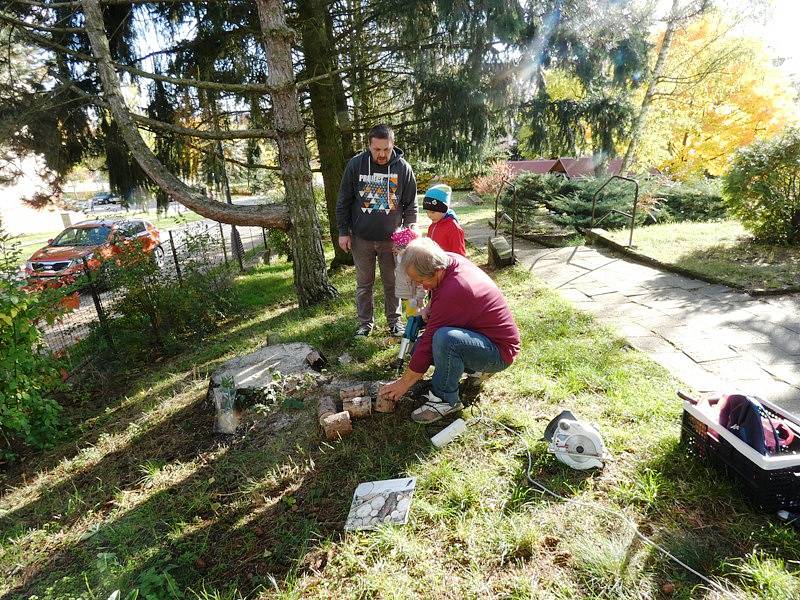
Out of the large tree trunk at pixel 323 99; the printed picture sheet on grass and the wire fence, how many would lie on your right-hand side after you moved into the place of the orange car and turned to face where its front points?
0

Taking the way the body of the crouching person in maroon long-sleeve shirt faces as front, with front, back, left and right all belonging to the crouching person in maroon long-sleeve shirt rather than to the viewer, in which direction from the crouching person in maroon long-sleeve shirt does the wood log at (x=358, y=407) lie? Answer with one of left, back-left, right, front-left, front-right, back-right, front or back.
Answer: front

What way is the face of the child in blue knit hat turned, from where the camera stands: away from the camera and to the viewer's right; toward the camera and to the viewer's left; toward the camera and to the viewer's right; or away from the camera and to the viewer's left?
toward the camera and to the viewer's left

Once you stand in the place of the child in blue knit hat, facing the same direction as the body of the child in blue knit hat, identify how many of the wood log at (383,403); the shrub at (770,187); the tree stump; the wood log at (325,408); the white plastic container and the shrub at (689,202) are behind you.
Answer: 2

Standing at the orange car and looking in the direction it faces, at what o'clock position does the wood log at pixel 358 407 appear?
The wood log is roughly at 10 o'clock from the orange car.

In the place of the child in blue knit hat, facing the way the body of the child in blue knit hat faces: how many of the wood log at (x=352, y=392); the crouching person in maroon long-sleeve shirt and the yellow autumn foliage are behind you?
1

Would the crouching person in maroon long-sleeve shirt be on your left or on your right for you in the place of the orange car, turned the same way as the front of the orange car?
on your left

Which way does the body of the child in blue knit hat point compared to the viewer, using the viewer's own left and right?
facing the viewer and to the left of the viewer

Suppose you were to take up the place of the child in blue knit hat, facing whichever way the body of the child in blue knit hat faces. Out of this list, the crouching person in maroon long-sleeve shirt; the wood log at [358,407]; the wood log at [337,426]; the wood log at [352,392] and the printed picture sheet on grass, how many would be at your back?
0

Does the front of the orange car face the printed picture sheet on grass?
no

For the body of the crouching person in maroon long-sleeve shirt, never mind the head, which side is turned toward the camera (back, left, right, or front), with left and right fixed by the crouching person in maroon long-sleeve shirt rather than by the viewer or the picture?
left

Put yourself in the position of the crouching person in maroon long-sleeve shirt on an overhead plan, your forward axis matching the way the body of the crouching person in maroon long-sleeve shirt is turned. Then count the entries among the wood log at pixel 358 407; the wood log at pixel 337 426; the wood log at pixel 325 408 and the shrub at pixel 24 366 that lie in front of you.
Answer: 4

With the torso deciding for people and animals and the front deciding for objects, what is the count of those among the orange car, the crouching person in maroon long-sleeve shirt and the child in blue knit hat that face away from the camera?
0

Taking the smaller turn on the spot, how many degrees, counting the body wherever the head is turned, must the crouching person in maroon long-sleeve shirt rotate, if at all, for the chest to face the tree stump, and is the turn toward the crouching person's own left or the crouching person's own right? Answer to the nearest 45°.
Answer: approximately 45° to the crouching person's own right

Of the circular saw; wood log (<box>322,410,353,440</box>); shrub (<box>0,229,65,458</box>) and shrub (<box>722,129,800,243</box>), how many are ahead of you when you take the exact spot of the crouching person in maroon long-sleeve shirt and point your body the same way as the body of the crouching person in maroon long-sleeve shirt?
2

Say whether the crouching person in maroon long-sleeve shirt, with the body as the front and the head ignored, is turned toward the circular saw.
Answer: no

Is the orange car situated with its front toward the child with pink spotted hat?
no

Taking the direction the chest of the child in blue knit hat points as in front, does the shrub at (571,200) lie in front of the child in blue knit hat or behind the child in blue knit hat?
behind

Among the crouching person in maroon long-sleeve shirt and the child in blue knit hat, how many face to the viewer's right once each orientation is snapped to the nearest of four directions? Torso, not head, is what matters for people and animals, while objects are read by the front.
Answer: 0

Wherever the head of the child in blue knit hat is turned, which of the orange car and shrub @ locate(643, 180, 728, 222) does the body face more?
the orange car
